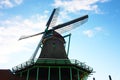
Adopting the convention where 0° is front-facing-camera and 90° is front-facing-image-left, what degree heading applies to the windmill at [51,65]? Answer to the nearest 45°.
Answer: approximately 45°
